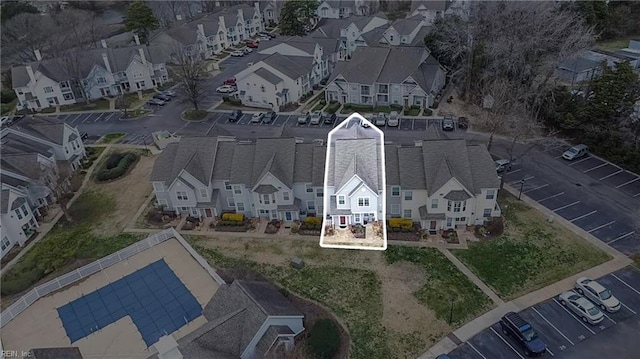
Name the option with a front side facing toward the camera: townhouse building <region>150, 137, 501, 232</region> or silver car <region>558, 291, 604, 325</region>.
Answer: the townhouse building

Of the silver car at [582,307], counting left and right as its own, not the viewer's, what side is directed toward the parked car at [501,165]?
front

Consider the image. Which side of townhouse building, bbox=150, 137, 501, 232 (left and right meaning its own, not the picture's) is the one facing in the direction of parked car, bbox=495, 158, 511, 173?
left

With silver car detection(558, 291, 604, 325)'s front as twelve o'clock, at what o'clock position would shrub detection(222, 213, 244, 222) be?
The shrub is roughly at 10 o'clock from the silver car.

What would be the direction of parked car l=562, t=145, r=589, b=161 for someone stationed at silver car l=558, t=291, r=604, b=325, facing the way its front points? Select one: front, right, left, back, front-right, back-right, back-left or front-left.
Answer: front-right

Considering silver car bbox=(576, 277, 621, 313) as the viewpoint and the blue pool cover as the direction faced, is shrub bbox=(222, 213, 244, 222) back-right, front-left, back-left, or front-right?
front-right

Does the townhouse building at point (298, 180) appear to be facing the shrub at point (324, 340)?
yes

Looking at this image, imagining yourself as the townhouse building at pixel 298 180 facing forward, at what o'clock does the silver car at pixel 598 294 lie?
The silver car is roughly at 10 o'clock from the townhouse building.

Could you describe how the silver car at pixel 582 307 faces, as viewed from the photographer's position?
facing away from the viewer and to the left of the viewer

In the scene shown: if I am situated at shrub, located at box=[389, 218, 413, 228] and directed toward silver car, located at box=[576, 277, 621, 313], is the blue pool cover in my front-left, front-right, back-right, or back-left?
back-right

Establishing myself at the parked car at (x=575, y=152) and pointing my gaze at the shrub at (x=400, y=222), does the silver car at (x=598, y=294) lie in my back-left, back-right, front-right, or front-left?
front-left

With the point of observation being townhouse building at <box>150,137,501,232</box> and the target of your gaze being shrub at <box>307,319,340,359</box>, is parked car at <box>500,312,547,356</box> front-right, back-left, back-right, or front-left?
front-left

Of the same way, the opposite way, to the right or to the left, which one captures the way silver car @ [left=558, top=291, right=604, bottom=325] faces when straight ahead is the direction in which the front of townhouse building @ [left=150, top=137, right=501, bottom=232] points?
the opposite way

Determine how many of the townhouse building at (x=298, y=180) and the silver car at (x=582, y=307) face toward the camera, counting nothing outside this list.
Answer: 1

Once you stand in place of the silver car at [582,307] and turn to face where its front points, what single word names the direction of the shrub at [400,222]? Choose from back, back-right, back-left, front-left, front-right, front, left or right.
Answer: front-left

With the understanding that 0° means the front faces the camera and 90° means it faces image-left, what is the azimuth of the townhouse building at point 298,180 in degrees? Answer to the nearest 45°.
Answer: approximately 0°
